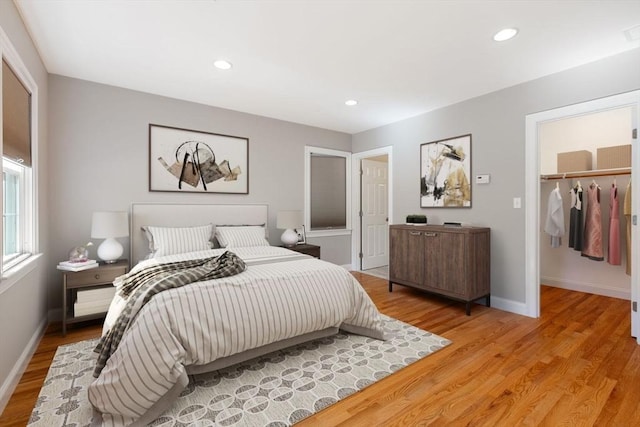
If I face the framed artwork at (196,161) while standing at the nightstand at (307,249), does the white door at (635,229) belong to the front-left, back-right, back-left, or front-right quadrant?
back-left

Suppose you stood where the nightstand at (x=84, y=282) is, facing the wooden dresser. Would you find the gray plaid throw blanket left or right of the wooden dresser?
right

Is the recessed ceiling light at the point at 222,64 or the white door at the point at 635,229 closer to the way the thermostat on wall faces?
the recessed ceiling light

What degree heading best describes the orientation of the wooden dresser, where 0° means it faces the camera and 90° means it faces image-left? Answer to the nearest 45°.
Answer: approximately 45°

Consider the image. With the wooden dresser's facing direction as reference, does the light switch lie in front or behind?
behind

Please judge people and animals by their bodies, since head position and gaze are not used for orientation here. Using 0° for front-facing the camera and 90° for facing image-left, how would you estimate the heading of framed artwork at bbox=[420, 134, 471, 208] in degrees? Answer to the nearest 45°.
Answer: approximately 45°
